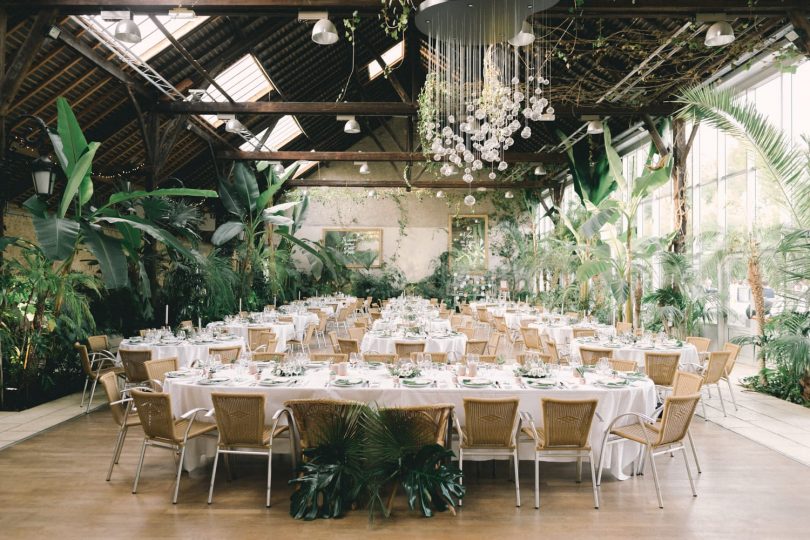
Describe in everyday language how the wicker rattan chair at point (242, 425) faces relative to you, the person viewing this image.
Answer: facing away from the viewer

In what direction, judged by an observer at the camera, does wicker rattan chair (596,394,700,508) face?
facing away from the viewer and to the left of the viewer

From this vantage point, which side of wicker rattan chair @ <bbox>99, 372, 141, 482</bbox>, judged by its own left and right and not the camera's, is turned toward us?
right

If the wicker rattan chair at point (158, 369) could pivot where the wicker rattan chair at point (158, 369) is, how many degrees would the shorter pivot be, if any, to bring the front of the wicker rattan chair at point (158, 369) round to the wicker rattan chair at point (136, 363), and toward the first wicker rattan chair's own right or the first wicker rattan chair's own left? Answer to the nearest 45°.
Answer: approximately 135° to the first wicker rattan chair's own left

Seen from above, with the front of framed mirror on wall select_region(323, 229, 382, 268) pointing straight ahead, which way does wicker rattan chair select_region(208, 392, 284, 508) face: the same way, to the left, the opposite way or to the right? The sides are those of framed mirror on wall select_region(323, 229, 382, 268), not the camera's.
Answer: the opposite way

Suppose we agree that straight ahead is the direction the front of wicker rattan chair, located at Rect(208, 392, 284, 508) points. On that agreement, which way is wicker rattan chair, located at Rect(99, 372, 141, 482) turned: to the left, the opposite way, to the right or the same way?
to the right

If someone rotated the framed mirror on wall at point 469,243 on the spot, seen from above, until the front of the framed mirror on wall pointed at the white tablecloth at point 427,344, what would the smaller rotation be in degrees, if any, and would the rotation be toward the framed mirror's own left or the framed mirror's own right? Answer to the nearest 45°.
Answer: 0° — it already faces it

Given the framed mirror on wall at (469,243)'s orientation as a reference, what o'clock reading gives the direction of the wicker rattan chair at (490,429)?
The wicker rattan chair is roughly at 12 o'clock from the framed mirror on wall.

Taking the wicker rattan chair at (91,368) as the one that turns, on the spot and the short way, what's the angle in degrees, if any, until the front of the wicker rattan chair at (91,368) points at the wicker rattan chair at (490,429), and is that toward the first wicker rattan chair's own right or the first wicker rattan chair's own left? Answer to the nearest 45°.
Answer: approximately 45° to the first wicker rattan chair's own right

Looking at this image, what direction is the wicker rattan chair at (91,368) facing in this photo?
to the viewer's right

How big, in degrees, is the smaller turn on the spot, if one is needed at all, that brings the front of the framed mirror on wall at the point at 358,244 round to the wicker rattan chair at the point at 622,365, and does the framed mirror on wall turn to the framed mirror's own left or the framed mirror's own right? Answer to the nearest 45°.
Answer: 0° — it already faces it

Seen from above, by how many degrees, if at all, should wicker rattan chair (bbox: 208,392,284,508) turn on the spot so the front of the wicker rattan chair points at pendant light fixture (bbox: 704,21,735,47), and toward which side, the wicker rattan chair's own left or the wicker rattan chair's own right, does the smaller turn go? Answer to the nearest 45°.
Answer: approximately 90° to the wicker rattan chair's own right
